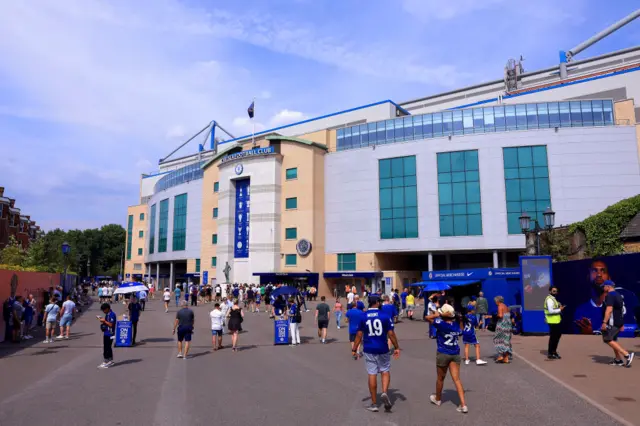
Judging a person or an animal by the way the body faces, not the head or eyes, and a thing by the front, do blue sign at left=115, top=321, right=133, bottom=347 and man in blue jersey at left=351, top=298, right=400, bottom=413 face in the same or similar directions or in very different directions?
very different directions

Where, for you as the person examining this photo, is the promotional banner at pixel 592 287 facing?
facing the viewer and to the left of the viewer

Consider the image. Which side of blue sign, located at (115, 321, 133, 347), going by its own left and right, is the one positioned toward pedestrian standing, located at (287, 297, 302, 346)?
left

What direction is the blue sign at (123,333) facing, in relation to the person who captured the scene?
facing the viewer

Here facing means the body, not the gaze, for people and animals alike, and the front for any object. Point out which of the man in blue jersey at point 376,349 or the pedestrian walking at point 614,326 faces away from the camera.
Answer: the man in blue jersey

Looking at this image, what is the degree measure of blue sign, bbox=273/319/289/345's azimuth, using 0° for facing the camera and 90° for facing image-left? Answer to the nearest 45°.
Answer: approximately 0°

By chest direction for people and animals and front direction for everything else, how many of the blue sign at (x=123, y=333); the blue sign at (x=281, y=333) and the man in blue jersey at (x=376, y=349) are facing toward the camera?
2

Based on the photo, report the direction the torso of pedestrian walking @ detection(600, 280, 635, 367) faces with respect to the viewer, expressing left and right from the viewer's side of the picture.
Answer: facing to the left of the viewer

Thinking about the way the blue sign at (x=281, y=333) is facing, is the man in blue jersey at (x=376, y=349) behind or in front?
in front

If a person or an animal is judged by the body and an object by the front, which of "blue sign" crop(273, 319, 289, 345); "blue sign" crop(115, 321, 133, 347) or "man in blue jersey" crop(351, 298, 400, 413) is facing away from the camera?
the man in blue jersey

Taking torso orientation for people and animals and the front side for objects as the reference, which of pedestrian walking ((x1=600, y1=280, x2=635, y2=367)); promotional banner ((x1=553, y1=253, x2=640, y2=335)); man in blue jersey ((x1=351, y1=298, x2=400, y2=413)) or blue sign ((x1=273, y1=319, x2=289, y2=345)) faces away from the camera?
the man in blue jersey

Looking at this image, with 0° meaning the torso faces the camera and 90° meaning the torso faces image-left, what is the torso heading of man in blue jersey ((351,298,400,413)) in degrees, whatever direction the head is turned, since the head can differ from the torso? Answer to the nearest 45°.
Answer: approximately 180°

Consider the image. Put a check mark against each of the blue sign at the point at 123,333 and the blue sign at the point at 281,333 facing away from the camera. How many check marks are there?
0
